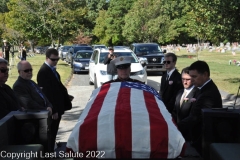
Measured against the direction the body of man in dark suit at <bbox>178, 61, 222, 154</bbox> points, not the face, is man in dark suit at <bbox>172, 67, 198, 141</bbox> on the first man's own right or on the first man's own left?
on the first man's own right

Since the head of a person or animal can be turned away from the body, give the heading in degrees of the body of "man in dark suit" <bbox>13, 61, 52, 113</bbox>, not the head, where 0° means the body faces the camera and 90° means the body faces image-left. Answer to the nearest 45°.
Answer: approximately 315°

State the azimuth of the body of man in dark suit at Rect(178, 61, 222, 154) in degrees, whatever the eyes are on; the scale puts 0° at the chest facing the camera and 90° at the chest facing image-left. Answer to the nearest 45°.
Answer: approximately 90°

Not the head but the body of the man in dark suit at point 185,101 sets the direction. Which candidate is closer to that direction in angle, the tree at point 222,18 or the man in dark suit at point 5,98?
the man in dark suit
